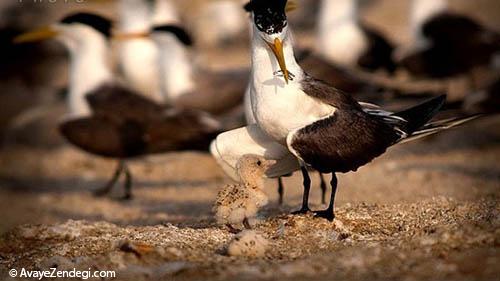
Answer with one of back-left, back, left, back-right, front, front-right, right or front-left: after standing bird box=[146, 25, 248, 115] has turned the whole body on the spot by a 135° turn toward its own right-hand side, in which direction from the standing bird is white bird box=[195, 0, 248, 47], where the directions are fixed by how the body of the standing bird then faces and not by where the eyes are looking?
front-left

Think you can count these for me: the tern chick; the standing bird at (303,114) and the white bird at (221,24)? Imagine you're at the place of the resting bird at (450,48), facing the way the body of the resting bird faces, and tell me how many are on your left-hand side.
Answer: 2

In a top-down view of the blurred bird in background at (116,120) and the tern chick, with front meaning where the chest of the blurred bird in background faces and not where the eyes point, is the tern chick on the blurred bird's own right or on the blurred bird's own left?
on the blurred bird's own left

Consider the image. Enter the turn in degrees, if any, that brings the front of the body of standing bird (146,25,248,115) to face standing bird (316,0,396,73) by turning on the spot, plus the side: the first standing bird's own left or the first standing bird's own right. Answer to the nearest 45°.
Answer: approximately 135° to the first standing bird's own right

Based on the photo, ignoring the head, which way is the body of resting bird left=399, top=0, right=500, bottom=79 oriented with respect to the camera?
to the viewer's left

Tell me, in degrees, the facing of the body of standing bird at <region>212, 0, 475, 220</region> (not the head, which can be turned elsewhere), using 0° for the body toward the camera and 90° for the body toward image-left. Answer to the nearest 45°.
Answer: approximately 45°

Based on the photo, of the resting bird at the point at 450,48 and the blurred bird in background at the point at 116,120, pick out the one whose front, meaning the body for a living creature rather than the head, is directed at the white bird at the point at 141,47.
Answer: the resting bird

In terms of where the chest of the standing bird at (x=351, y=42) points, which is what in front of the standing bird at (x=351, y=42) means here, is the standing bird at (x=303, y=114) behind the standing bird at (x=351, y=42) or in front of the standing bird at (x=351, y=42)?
in front

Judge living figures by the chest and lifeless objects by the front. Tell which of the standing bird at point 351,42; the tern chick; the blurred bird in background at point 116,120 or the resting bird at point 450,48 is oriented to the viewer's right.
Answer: the tern chick

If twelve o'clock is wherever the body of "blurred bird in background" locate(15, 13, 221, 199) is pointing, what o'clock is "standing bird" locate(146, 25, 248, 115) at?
The standing bird is roughly at 4 o'clock from the blurred bird in background.

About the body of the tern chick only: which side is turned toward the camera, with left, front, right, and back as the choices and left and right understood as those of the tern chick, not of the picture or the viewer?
right

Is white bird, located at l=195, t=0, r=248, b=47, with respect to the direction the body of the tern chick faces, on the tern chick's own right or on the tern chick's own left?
on the tern chick's own left

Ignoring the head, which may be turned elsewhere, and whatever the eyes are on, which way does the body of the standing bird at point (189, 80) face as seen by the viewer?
to the viewer's left

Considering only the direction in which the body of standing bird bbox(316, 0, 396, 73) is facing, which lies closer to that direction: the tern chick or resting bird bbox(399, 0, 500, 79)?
the tern chick

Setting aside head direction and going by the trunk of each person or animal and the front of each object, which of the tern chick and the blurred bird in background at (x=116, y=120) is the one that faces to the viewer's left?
the blurred bird in background
